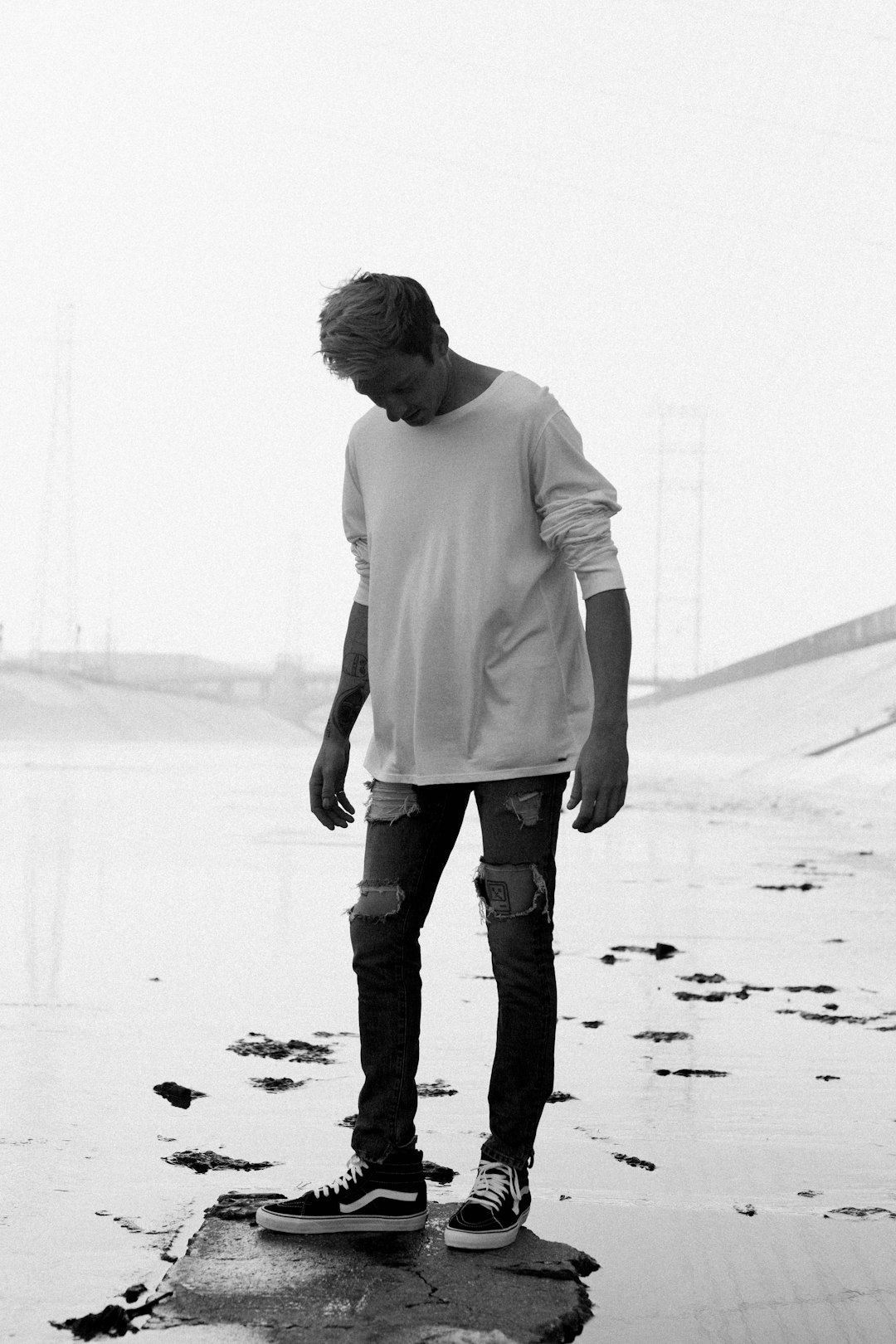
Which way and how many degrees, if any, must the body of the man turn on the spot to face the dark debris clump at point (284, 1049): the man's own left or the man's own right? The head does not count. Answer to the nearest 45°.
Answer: approximately 135° to the man's own right

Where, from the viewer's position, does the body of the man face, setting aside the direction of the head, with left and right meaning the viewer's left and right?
facing the viewer and to the left of the viewer

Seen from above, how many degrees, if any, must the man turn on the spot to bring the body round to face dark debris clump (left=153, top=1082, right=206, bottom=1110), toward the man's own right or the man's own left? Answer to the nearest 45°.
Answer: approximately 90° to the man's own right
